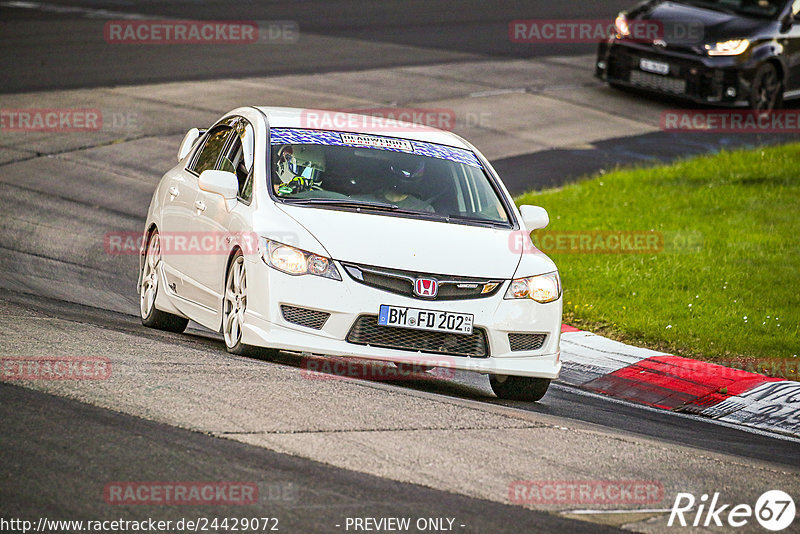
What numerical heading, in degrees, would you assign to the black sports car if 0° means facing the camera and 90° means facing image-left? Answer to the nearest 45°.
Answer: approximately 45°

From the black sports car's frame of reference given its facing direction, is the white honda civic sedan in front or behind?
in front
